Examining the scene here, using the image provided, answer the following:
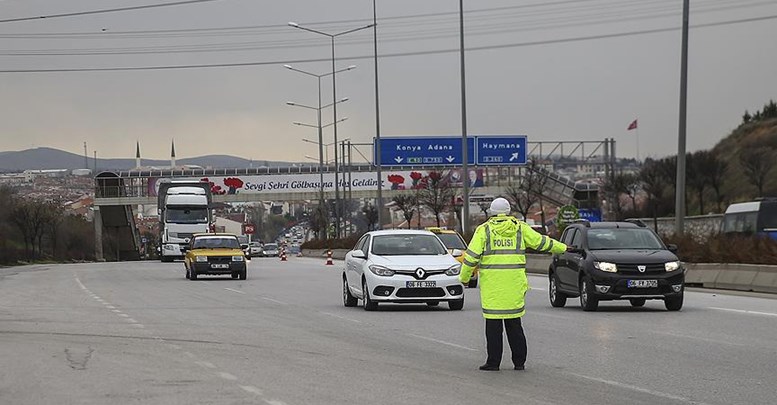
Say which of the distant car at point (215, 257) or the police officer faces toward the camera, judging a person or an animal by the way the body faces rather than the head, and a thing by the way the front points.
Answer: the distant car

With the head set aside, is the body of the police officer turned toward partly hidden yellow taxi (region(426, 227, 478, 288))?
yes

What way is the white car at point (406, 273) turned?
toward the camera

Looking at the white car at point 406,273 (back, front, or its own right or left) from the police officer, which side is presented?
front

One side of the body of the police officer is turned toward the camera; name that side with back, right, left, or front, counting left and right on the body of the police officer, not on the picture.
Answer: back

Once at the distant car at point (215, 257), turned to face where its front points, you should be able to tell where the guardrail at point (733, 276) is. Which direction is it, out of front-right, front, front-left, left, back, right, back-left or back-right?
front-left

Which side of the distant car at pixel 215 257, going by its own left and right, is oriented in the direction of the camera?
front

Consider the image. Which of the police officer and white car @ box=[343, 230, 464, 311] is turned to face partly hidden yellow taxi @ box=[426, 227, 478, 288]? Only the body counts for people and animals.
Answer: the police officer

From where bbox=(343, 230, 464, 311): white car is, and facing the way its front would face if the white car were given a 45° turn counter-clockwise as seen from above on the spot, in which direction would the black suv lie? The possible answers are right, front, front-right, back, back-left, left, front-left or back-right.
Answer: front-left

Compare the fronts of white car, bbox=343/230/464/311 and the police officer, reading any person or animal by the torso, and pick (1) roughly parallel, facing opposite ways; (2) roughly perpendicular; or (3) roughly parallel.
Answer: roughly parallel, facing opposite ways

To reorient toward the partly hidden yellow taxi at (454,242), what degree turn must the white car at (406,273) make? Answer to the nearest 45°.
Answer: approximately 180°
